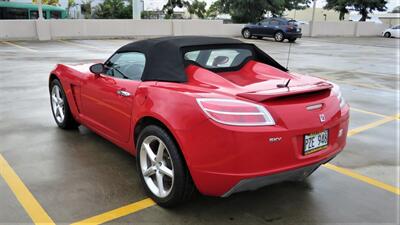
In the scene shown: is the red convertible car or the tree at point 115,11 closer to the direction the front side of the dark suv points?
the tree

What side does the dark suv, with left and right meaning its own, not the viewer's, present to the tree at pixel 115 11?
front

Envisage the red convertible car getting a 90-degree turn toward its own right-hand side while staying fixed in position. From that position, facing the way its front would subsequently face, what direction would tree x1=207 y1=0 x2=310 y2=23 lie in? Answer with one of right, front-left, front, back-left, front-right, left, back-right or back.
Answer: front-left

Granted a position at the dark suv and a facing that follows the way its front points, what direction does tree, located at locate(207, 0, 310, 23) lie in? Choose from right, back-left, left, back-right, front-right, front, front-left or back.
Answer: front-right

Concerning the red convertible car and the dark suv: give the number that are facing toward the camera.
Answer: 0

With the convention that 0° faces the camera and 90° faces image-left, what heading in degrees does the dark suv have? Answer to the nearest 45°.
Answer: approximately 135°

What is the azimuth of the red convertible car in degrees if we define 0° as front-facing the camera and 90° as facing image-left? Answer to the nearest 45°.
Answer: approximately 135°

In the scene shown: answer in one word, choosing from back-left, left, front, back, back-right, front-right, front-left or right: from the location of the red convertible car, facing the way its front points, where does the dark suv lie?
front-right
